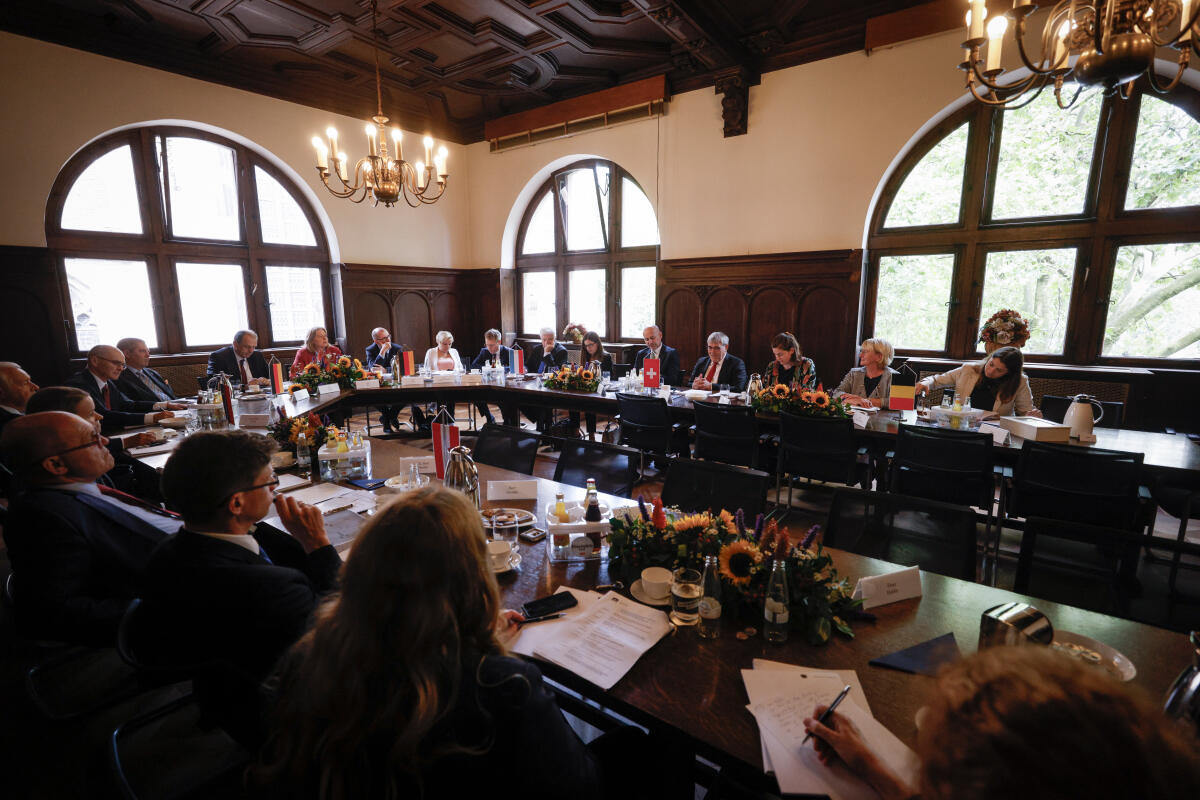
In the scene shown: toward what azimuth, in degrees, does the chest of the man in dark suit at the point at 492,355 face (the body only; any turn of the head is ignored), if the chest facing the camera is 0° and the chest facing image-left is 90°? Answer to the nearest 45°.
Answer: approximately 0°

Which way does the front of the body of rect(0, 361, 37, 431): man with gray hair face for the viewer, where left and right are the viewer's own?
facing to the right of the viewer

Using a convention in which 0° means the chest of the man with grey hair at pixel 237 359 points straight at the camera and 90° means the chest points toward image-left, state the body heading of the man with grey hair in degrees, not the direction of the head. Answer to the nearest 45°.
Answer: approximately 315°

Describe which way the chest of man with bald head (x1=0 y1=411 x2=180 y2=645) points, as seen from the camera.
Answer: to the viewer's right

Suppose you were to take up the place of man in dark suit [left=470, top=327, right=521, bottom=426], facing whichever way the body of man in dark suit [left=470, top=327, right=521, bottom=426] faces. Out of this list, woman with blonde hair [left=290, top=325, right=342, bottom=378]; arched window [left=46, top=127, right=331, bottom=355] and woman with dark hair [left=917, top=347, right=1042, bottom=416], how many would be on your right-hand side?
2

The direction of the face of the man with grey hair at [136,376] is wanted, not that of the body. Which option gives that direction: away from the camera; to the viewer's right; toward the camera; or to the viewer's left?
to the viewer's right
